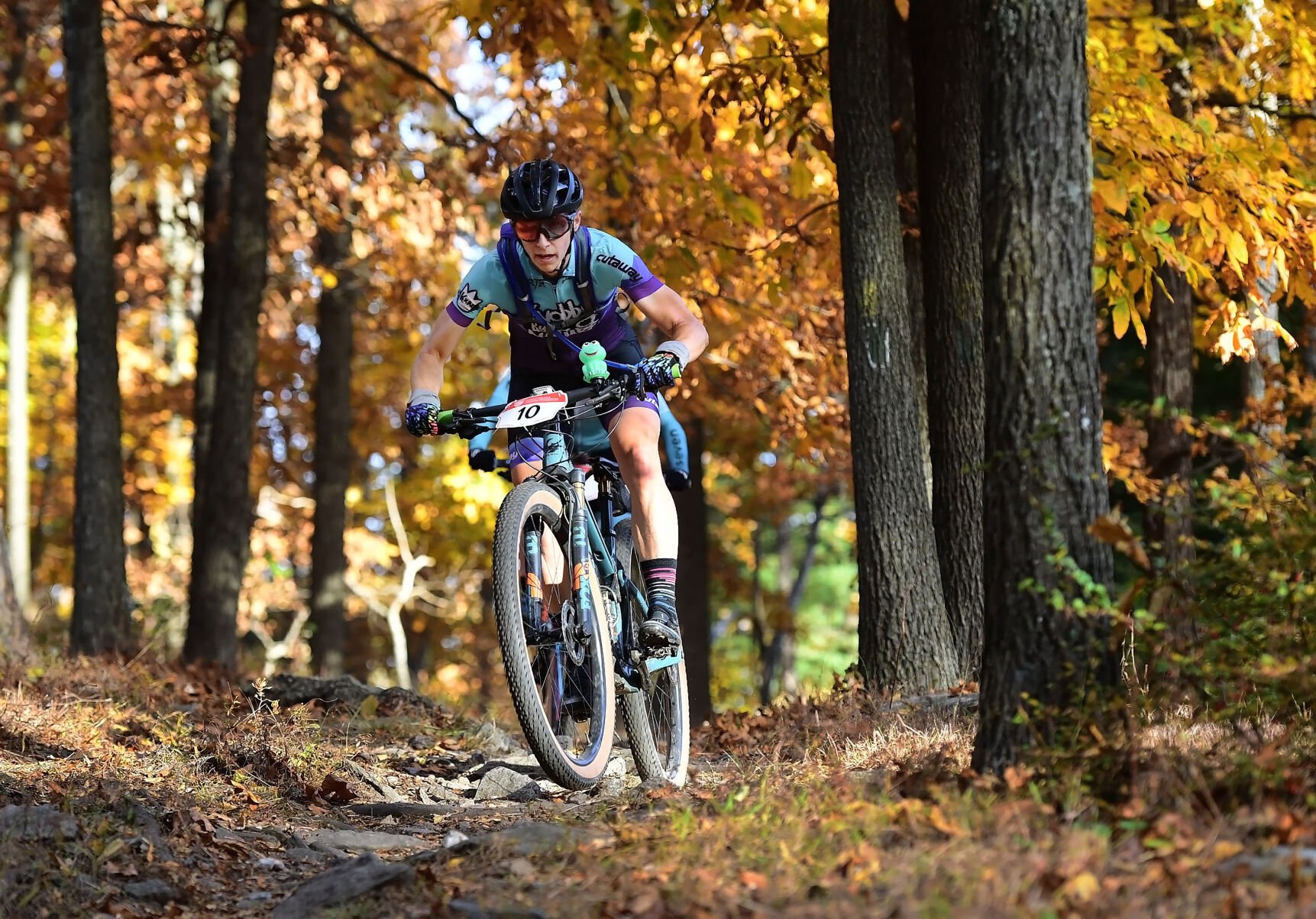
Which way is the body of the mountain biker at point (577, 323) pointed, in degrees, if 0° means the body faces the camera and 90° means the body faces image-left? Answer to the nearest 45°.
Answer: approximately 0°

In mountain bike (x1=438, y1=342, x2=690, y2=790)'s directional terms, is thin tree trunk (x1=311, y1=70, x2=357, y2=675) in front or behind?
behind

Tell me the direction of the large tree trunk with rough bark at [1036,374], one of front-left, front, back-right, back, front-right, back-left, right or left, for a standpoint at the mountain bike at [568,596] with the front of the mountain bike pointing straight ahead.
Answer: front-left

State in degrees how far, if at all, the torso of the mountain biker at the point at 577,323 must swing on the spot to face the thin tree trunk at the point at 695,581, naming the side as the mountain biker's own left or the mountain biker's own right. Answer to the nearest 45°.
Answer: approximately 180°

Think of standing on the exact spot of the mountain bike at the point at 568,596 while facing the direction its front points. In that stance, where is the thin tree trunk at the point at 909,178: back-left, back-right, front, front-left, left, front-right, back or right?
back-left

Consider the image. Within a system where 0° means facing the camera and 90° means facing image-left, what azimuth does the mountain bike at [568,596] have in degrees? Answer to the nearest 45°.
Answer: approximately 0°
